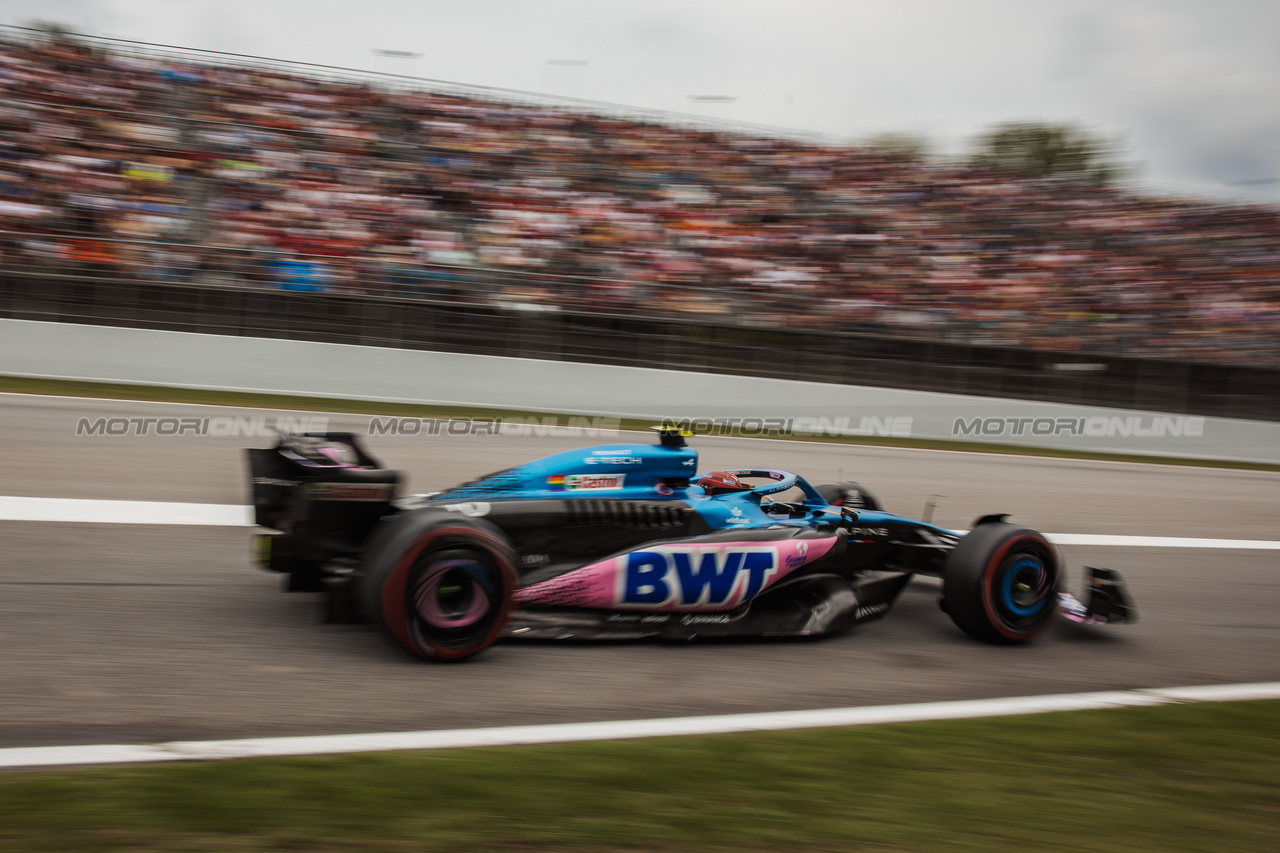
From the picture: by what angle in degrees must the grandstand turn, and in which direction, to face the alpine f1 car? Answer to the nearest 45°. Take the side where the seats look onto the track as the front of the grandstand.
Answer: approximately 45° to its right

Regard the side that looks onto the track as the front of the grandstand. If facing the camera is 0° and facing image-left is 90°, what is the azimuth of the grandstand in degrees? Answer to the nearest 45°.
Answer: approximately 315°
